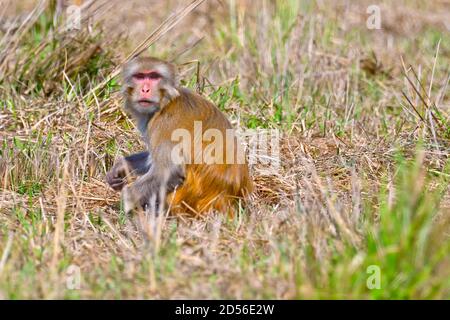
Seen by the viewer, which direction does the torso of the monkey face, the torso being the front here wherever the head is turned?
to the viewer's left
